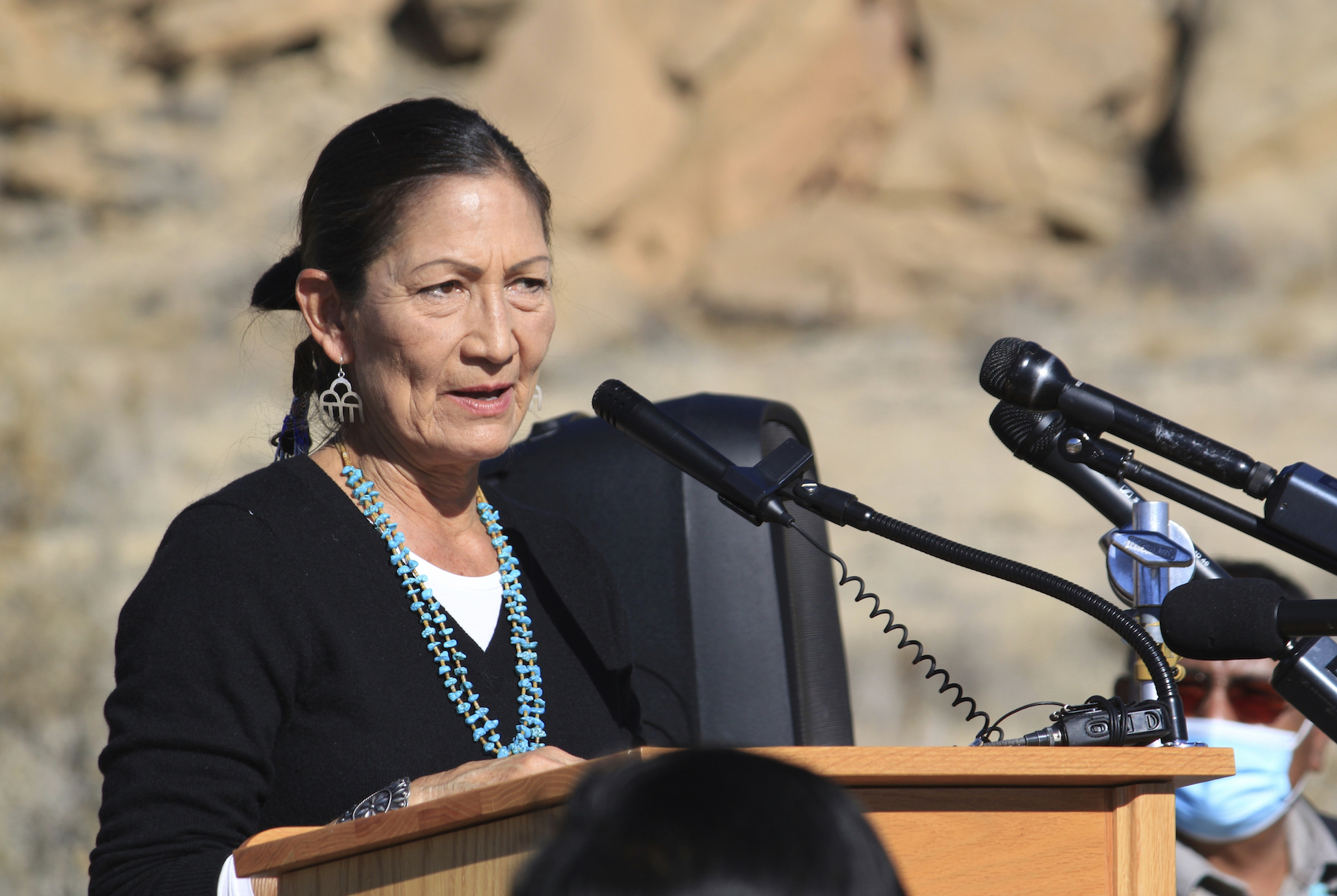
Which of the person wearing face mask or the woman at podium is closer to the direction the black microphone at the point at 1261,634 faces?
the woman at podium

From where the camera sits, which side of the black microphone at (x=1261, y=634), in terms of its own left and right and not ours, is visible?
left

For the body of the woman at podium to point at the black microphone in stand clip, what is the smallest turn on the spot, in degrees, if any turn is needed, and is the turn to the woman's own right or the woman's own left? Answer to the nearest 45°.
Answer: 0° — they already face it

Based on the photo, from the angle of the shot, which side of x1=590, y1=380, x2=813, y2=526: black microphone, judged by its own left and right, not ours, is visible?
left

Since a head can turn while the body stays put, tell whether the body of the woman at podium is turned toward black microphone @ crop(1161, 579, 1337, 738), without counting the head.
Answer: yes

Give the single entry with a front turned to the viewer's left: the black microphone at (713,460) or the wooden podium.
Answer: the black microphone

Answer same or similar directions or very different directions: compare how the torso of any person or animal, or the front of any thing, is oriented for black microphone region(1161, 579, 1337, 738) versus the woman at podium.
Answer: very different directions

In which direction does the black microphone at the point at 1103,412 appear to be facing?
to the viewer's left

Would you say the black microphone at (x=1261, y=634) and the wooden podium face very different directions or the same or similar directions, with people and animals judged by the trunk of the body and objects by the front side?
very different directions

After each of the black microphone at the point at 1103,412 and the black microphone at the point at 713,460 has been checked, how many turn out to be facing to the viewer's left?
2

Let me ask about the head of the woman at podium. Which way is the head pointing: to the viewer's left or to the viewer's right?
to the viewer's right

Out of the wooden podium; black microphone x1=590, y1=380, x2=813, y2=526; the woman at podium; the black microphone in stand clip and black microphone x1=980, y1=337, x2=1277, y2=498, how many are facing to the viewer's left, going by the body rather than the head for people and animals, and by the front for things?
3

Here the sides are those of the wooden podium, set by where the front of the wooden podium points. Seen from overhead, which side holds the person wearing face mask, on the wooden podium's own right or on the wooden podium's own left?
on the wooden podium's own left

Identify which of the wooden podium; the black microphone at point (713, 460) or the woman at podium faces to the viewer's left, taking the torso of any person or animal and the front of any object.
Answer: the black microphone

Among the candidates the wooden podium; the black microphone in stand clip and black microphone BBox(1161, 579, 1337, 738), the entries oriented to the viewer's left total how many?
2

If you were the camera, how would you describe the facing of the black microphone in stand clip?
facing to the left of the viewer
